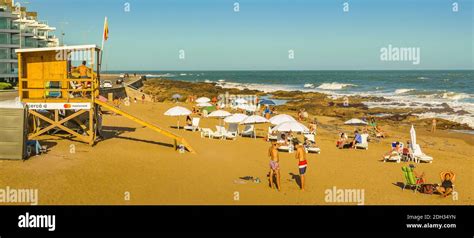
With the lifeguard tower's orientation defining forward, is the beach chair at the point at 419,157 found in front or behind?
in front

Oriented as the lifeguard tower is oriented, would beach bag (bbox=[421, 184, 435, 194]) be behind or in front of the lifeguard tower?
in front

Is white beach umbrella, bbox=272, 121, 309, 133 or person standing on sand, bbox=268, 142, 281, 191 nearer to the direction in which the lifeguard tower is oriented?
the white beach umbrella

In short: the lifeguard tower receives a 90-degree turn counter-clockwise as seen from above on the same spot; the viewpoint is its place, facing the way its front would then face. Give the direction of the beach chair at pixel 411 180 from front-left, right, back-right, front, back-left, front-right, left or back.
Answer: back-right

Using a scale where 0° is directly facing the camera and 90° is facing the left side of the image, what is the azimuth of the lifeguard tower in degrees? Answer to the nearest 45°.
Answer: approximately 270°
